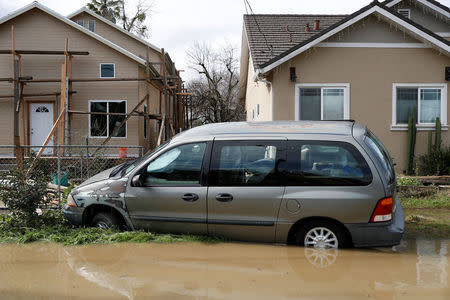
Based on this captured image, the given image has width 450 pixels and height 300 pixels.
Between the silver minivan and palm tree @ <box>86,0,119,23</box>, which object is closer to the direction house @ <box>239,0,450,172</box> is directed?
the silver minivan

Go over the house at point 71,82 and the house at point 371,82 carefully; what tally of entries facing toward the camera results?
2

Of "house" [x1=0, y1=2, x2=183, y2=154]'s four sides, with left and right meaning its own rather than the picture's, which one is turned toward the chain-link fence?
front

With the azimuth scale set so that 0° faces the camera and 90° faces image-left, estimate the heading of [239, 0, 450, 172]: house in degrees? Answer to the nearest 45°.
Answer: approximately 0°

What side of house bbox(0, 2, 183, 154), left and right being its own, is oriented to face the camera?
front

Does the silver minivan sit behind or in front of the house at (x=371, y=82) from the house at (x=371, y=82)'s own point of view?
in front

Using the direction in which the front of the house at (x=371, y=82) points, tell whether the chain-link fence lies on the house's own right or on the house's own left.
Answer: on the house's own right

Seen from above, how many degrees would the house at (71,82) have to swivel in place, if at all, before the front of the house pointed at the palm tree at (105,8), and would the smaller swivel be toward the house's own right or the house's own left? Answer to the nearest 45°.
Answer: approximately 180°

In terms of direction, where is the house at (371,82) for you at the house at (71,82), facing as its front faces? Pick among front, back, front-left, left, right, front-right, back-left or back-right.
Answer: front-left

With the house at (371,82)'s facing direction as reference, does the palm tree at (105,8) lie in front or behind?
behind
